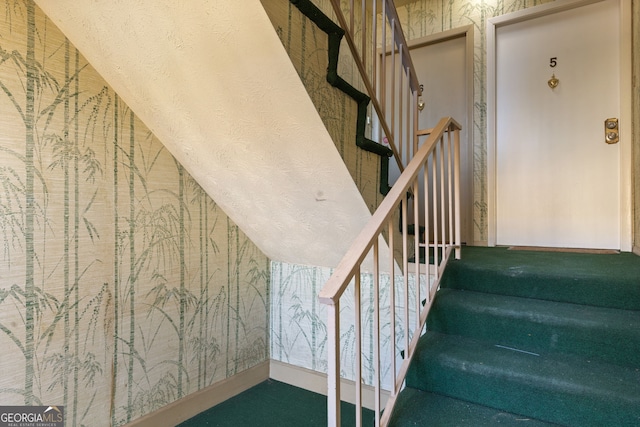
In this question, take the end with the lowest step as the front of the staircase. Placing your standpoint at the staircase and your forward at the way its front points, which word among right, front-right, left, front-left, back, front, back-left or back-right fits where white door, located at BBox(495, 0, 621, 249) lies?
back

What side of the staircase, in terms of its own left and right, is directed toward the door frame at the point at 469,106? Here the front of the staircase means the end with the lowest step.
back

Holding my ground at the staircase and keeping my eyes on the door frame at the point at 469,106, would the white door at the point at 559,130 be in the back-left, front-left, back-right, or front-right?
front-right

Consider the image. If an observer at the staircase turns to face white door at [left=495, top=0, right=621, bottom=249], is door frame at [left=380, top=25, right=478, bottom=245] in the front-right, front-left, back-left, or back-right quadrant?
front-left

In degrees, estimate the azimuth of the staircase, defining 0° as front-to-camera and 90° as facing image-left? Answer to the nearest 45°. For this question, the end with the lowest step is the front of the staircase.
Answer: approximately 0°
